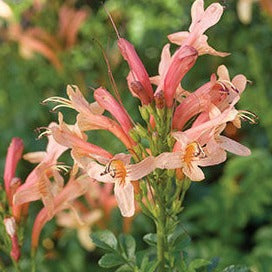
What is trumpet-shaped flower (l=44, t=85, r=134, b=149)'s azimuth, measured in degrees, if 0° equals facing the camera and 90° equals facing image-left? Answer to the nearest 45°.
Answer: approximately 90°

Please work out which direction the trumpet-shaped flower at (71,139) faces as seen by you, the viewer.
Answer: facing to the left of the viewer

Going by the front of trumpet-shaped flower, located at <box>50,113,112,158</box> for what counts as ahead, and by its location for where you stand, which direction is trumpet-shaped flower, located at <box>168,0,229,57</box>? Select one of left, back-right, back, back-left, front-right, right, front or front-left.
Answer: back

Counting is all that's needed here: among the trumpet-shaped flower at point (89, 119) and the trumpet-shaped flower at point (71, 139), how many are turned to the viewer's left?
2

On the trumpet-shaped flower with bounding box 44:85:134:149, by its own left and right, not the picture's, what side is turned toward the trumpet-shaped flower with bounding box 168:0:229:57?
back
